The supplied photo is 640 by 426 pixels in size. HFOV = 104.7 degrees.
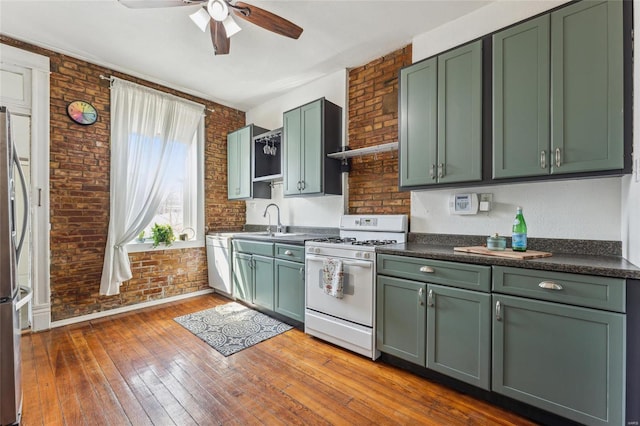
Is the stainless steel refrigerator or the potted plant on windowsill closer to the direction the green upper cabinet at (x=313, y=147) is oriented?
the stainless steel refrigerator

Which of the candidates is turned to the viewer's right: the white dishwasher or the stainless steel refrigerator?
the stainless steel refrigerator

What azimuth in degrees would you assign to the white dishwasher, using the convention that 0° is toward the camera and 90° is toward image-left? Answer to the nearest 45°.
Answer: approximately 45°

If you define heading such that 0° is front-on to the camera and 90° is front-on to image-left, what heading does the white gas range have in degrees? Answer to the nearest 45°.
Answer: approximately 45°

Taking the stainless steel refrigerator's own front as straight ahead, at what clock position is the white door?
The white door is roughly at 9 o'clock from the stainless steel refrigerator.

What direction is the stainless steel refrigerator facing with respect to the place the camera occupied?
facing to the right of the viewer

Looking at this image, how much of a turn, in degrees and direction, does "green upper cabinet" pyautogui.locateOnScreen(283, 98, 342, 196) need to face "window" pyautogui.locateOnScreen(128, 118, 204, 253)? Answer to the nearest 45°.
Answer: approximately 90° to its right

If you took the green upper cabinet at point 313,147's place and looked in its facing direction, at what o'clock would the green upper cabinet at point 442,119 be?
the green upper cabinet at point 442,119 is roughly at 9 o'clock from the green upper cabinet at point 313,147.
